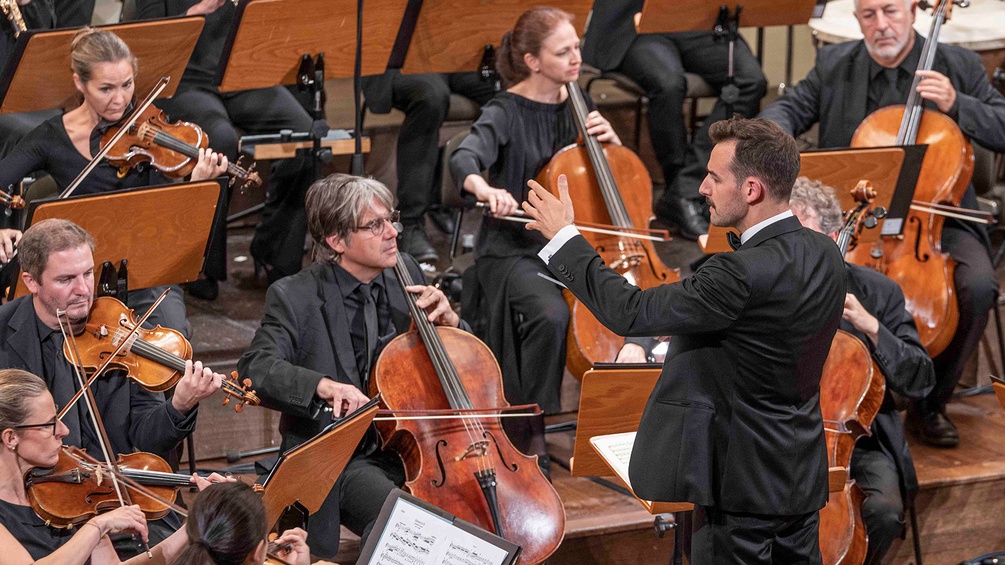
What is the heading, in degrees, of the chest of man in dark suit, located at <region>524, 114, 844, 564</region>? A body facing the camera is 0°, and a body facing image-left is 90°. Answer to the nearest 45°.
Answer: approximately 135°

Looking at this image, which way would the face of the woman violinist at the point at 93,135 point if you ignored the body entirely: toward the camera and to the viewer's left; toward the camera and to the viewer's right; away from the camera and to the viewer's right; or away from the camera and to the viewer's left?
toward the camera and to the viewer's right

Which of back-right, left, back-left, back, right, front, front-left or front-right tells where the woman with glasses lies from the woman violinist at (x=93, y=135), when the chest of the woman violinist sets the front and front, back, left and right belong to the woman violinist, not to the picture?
front-right

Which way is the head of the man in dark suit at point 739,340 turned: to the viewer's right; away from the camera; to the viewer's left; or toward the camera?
to the viewer's left

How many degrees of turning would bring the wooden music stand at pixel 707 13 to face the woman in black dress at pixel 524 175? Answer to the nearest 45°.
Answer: approximately 135° to its left

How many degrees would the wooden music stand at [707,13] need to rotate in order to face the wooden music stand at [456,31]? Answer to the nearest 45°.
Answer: approximately 135° to its left

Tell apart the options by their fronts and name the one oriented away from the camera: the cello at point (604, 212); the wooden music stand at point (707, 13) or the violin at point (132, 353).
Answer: the wooden music stand

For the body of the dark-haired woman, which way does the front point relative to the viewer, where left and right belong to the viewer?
facing away from the viewer and to the right of the viewer

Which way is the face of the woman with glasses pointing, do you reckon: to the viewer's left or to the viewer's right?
to the viewer's right

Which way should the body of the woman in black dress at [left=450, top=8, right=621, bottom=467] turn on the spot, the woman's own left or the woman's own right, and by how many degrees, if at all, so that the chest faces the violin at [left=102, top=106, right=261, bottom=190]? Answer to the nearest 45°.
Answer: approximately 135° to the woman's own right

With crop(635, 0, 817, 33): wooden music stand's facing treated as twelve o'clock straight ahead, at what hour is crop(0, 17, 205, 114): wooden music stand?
crop(0, 17, 205, 114): wooden music stand is roughly at 8 o'clock from crop(635, 0, 817, 33): wooden music stand.

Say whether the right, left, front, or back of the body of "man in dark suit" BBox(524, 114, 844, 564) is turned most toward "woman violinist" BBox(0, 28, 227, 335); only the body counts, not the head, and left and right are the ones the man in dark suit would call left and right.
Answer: front

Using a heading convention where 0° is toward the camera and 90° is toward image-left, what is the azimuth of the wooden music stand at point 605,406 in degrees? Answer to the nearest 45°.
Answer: approximately 180°

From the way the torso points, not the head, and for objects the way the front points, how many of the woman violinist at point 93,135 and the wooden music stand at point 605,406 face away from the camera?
1
